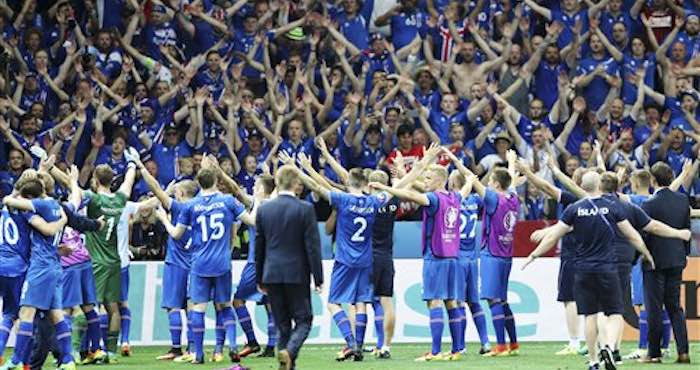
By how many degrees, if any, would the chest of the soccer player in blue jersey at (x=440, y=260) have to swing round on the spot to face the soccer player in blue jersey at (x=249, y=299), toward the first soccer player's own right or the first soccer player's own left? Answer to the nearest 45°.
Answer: approximately 45° to the first soccer player's own left

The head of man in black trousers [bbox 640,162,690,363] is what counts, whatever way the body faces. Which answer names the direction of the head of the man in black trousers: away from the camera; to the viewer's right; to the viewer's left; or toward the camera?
away from the camera

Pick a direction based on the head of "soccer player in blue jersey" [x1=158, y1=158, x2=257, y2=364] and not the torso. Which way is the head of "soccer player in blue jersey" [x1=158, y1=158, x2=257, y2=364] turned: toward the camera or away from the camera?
away from the camera

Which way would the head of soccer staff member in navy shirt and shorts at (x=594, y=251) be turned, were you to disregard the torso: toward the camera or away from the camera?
away from the camera

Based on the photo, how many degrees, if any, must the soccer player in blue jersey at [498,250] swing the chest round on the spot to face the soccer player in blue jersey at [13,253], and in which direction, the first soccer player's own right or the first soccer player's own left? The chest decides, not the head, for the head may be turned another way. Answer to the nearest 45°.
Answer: approximately 90° to the first soccer player's own left

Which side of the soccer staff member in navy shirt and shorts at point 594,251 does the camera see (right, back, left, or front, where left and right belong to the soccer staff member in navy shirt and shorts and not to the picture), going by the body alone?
back

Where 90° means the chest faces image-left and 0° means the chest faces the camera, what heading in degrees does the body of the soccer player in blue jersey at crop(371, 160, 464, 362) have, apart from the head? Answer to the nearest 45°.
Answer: approximately 135°

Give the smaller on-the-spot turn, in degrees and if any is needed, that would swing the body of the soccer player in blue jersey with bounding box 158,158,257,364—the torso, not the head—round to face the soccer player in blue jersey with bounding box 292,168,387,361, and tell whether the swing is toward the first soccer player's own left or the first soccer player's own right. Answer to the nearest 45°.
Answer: approximately 90° to the first soccer player's own right

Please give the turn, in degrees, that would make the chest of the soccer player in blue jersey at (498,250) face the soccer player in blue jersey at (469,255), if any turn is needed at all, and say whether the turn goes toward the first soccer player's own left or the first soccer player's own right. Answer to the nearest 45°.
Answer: approximately 45° to the first soccer player's own left
